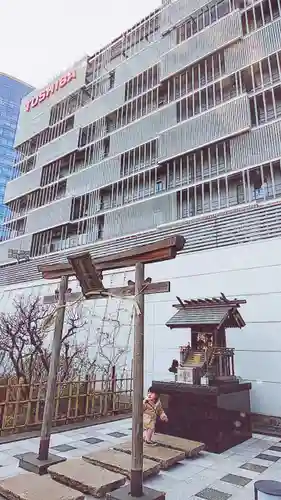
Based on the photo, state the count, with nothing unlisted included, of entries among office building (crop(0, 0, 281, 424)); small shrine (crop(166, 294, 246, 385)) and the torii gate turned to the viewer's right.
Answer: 0

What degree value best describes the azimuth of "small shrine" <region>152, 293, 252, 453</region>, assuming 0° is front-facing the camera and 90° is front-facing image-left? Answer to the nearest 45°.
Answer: approximately 45°

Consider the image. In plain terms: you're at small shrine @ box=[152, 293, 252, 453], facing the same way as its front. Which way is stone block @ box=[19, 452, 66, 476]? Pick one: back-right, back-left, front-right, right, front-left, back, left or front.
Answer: front

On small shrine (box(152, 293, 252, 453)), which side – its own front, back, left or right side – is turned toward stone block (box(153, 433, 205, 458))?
front

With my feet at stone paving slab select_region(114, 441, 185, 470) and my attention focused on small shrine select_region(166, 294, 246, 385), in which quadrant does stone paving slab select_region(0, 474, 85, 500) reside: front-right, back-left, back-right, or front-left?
back-left

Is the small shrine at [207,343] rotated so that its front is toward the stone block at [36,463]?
yes

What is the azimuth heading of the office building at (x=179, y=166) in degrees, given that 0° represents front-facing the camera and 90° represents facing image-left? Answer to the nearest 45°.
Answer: approximately 45°

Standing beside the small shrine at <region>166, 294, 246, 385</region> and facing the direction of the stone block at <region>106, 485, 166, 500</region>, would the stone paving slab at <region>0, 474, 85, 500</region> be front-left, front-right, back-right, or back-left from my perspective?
front-right

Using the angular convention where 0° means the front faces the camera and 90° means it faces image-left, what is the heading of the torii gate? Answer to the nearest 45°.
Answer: approximately 45°
